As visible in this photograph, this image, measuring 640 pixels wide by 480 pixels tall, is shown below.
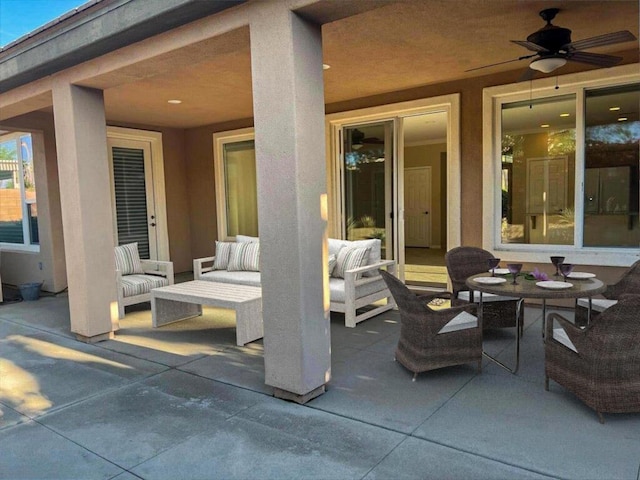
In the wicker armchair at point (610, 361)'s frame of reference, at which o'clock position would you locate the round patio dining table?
The round patio dining table is roughly at 12 o'clock from the wicker armchair.

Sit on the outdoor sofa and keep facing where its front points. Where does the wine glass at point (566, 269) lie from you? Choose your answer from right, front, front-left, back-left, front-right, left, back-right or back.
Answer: left

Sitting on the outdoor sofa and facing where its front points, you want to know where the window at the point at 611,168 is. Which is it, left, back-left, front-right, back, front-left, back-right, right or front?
back-left

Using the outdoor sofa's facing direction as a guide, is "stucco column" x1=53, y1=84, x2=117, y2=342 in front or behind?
in front

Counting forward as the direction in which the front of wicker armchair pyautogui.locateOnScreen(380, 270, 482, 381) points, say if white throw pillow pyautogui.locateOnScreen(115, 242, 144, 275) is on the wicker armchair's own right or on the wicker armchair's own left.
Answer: on the wicker armchair's own left

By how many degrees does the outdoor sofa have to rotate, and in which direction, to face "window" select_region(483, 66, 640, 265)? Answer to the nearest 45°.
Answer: approximately 135° to its left

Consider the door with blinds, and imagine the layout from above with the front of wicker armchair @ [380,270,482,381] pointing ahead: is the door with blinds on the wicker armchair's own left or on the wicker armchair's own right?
on the wicker armchair's own left

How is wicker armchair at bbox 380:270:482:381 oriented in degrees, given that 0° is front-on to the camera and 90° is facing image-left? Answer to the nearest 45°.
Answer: approximately 225°

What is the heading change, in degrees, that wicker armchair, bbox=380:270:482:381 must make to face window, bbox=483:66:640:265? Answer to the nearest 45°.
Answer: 0° — it already faces it

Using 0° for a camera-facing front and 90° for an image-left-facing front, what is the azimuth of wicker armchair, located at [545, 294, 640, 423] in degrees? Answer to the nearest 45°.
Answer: approximately 135°

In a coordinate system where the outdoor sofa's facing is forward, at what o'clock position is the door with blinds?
The door with blinds is roughly at 3 o'clock from the outdoor sofa.

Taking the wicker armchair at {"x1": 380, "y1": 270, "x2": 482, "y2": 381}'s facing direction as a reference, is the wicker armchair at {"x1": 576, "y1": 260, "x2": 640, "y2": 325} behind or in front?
in front

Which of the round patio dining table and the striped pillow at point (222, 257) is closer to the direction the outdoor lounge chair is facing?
the round patio dining table
